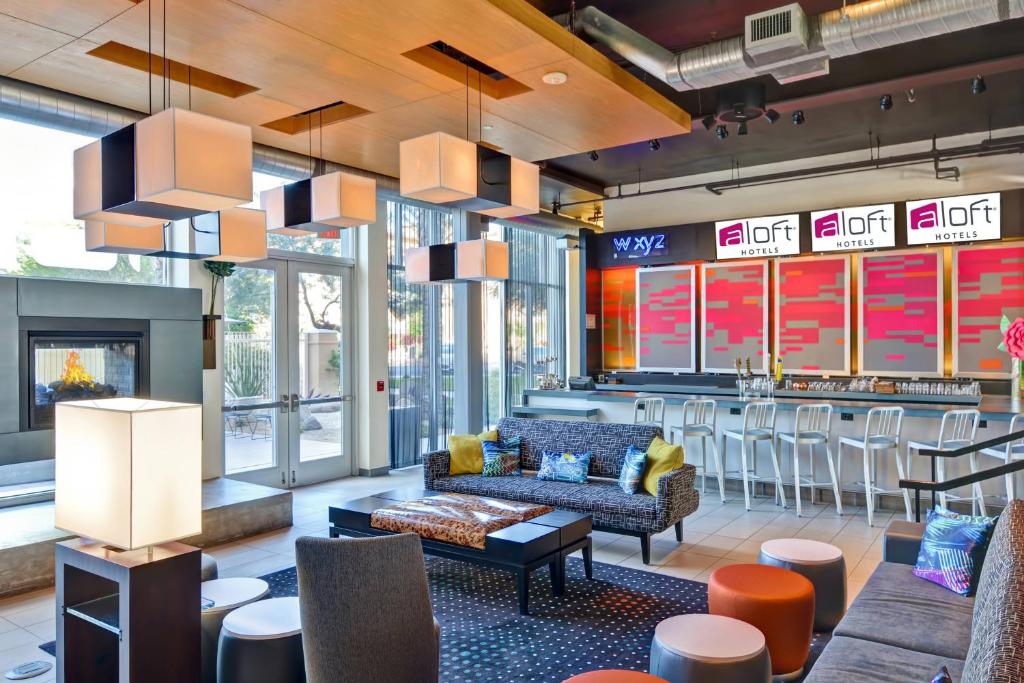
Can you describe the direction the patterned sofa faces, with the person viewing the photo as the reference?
facing the viewer and to the left of the viewer

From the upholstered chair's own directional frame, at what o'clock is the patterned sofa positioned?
The patterned sofa is roughly at 1 o'clock from the upholstered chair.

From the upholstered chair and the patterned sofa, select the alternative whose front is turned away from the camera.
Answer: the upholstered chair

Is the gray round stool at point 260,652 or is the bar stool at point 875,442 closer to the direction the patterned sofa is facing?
the gray round stool

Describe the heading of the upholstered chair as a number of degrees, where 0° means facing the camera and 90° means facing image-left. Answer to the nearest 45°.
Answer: approximately 180°

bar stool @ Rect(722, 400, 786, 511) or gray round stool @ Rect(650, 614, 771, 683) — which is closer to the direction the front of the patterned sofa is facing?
the gray round stool

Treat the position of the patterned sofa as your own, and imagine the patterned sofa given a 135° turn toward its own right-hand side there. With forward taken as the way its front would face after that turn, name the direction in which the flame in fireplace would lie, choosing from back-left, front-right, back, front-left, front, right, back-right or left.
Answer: left

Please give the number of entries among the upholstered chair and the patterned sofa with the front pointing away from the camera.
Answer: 1

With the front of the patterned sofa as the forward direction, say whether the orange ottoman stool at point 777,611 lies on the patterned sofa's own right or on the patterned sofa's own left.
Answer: on the patterned sofa's own left

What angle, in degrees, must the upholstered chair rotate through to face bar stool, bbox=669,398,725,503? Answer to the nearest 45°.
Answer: approximately 45° to its right

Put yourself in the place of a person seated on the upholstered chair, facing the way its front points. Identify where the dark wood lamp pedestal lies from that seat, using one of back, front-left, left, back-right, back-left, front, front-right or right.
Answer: left

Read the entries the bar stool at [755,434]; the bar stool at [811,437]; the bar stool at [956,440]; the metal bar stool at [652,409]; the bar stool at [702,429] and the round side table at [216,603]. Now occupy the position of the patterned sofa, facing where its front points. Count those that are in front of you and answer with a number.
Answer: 1

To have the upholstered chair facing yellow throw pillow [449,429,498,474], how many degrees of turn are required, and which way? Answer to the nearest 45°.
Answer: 0° — it already faces it

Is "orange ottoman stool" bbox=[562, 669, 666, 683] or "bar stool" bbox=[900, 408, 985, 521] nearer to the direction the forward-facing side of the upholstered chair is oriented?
the bar stool

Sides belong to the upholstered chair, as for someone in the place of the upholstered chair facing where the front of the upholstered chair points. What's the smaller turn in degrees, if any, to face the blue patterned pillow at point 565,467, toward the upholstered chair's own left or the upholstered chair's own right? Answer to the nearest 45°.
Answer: approximately 45° to the upholstered chair's own right

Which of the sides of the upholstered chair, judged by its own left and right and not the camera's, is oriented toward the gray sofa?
right
